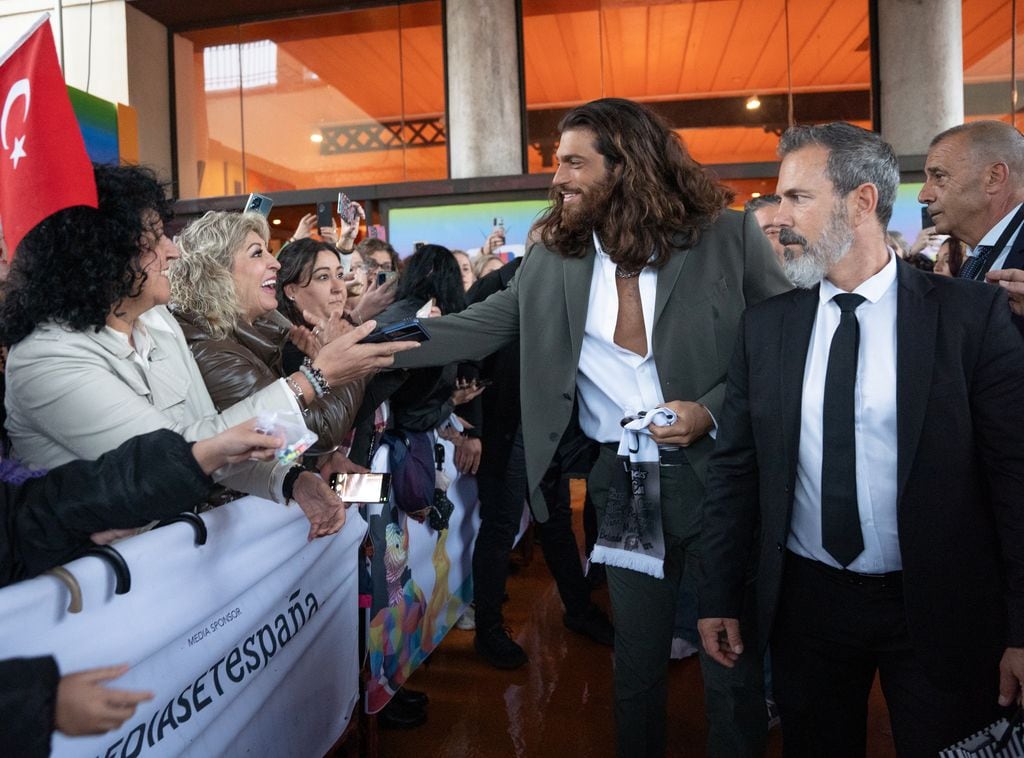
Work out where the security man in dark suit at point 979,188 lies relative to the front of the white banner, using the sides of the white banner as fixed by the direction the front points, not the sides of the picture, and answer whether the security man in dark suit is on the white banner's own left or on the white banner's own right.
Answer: on the white banner's own left

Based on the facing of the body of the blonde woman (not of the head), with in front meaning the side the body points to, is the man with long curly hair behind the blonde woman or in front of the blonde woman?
in front

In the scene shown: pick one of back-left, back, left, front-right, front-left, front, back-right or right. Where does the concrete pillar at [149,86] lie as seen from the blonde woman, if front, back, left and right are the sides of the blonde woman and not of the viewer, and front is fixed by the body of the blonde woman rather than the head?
left

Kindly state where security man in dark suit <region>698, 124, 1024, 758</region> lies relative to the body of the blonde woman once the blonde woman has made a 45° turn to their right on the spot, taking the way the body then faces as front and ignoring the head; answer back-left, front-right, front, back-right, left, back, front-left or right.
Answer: front

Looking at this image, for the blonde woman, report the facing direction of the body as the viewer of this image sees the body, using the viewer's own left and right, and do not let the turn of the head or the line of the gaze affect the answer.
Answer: facing to the right of the viewer

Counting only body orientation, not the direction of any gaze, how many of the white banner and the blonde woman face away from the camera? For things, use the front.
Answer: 0

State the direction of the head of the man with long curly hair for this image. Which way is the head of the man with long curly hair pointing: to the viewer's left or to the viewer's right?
to the viewer's left

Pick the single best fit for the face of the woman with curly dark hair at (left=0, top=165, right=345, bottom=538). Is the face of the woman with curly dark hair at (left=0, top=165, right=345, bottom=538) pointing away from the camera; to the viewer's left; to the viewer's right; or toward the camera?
to the viewer's right

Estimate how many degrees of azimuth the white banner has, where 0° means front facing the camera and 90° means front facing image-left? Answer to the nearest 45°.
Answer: approximately 315°

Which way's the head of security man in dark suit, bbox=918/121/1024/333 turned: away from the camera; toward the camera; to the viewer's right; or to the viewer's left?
to the viewer's left

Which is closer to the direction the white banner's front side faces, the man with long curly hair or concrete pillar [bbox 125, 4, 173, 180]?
the man with long curly hair

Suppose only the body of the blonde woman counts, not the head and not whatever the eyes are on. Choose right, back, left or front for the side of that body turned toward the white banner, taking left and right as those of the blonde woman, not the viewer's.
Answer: right
